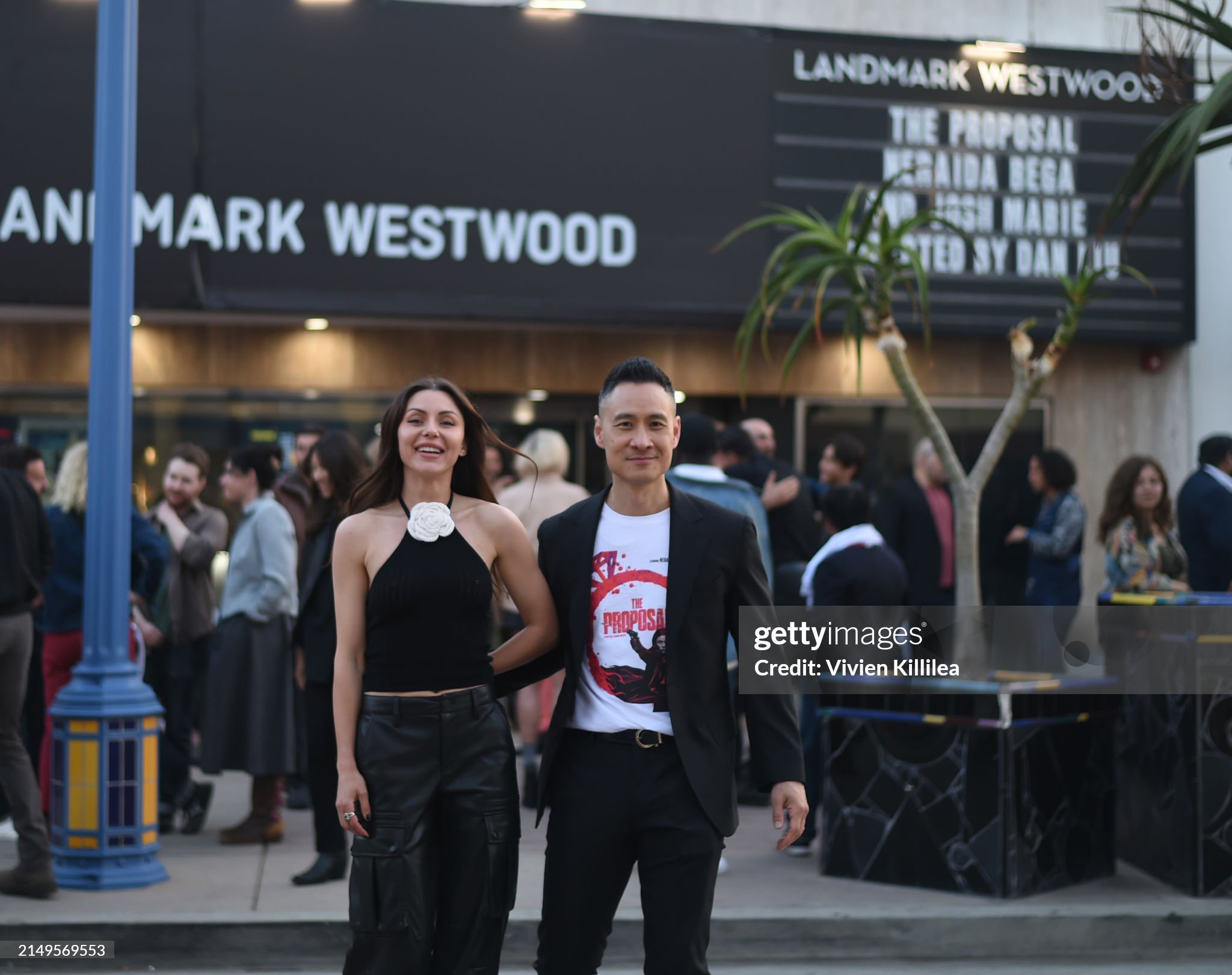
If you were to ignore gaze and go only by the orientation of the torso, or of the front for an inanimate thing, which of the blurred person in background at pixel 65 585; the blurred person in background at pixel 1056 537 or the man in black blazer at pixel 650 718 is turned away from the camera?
the blurred person in background at pixel 65 585

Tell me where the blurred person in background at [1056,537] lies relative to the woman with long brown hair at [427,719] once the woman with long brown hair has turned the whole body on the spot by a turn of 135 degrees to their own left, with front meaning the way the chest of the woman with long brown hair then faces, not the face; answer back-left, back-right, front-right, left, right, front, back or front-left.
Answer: front

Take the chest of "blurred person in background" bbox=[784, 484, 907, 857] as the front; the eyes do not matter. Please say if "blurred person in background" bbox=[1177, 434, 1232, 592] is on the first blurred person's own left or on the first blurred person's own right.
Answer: on the first blurred person's own right

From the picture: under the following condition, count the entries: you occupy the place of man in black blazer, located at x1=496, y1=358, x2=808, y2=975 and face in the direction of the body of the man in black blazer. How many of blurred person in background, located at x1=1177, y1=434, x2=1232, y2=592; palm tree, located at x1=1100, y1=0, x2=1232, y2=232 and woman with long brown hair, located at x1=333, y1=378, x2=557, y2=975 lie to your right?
1

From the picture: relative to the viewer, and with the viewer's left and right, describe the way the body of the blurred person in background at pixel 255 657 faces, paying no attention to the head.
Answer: facing to the left of the viewer

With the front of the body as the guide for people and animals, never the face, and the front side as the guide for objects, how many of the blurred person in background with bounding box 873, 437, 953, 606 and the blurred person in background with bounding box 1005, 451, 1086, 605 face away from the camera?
0

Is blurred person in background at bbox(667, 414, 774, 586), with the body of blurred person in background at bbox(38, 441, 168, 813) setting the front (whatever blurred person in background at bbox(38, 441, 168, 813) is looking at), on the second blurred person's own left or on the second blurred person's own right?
on the second blurred person's own right

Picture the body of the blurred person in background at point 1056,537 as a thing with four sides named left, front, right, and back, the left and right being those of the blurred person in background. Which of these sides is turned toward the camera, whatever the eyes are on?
left

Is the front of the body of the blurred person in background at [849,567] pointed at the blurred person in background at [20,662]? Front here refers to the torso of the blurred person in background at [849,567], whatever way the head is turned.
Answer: no

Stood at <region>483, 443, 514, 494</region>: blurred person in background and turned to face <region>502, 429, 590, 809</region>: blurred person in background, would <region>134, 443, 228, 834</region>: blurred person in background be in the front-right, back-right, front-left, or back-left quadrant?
front-right

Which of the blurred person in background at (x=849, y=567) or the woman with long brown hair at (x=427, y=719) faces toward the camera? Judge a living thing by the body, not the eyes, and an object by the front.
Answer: the woman with long brown hair

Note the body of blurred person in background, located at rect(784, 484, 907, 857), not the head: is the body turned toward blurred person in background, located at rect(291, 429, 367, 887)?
no

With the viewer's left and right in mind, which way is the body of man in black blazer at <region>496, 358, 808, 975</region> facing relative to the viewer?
facing the viewer

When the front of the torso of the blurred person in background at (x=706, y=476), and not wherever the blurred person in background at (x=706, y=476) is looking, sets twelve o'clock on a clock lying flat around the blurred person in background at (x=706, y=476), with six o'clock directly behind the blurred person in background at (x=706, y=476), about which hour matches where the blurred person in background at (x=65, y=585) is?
the blurred person in background at (x=65, y=585) is roughly at 9 o'clock from the blurred person in background at (x=706, y=476).

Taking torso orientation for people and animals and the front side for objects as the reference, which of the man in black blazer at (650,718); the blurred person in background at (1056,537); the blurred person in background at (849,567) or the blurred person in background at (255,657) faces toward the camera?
the man in black blazer

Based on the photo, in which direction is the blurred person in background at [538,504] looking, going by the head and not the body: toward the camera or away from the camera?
away from the camera

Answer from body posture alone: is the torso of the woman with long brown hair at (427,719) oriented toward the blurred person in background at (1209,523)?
no

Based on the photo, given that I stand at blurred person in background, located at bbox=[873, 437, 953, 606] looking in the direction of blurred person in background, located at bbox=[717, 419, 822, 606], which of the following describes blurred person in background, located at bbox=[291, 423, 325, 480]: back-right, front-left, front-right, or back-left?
front-right

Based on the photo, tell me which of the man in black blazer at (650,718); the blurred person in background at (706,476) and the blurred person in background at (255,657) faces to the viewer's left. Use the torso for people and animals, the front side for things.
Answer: the blurred person in background at (255,657)

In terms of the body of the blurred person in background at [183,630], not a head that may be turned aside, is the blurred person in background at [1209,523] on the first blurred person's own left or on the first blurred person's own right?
on the first blurred person's own left
